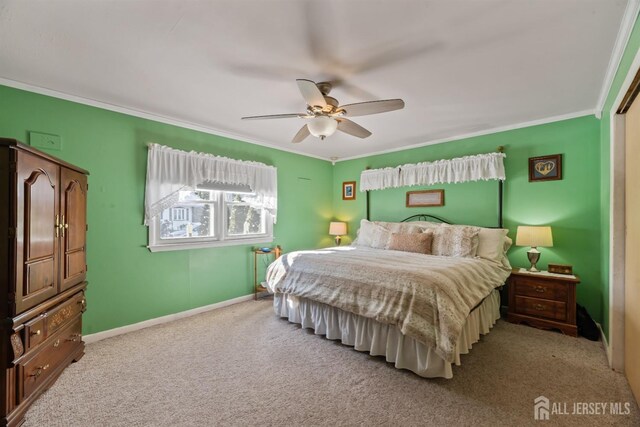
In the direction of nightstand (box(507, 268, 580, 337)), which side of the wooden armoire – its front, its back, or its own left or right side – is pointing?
front

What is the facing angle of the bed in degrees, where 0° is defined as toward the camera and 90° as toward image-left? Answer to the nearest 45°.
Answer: approximately 45°

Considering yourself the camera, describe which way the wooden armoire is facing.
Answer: facing the viewer and to the right of the viewer

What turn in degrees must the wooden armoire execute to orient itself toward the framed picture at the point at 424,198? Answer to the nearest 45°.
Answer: approximately 45° to its left

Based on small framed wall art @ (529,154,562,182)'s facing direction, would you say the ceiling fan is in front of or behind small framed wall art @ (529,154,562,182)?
in front

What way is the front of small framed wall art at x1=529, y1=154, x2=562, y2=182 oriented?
toward the camera

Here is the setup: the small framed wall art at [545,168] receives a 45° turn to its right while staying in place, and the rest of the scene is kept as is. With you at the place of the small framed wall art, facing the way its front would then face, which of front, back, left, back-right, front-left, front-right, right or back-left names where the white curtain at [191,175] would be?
front

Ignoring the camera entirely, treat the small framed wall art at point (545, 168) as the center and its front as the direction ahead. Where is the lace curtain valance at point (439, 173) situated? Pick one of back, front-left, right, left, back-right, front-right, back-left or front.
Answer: right

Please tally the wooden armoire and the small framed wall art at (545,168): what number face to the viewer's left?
0

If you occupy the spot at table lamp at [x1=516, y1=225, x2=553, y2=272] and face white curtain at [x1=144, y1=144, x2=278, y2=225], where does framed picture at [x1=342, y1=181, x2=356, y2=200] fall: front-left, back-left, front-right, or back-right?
front-right

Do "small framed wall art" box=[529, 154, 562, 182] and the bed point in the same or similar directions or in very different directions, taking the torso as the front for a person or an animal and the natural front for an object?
same or similar directions

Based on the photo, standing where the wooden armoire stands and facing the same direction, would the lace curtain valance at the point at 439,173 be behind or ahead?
ahead

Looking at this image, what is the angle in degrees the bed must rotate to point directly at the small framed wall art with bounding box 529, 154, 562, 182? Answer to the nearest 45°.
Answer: approximately 180°

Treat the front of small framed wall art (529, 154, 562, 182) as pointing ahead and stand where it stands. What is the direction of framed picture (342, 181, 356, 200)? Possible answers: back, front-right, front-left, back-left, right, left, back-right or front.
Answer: right
